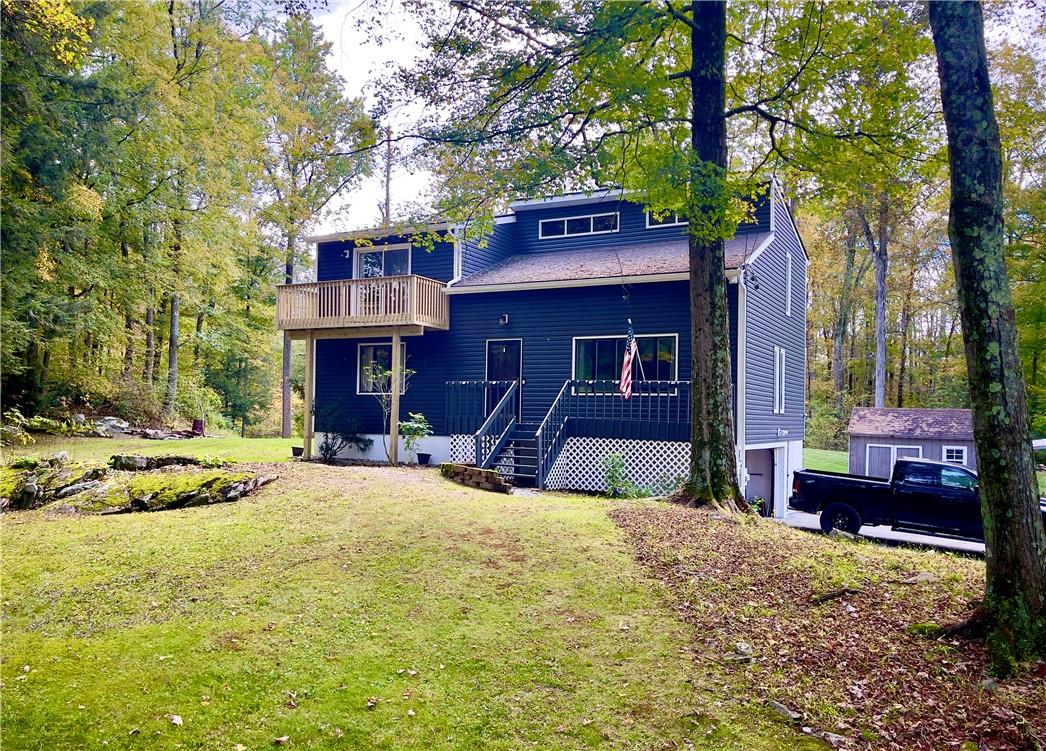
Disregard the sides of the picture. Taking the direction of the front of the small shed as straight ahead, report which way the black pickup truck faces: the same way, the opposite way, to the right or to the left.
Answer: to the left

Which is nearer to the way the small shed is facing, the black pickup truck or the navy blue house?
the black pickup truck

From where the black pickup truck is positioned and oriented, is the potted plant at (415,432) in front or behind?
behind

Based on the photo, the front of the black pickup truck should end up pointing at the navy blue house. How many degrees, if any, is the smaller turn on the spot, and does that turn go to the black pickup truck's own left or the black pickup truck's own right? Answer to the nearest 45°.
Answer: approximately 180°

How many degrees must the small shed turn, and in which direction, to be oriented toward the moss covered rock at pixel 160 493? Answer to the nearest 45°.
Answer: approximately 45° to its right

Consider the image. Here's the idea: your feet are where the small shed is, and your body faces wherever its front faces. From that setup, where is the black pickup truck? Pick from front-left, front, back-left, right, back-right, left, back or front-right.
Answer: front

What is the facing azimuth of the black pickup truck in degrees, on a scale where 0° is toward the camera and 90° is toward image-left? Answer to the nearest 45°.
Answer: approximately 270°

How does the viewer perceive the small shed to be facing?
facing the viewer

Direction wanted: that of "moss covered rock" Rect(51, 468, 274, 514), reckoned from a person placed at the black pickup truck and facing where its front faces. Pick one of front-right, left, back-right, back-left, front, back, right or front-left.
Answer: back-right

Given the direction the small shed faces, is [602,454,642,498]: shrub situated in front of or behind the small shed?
in front

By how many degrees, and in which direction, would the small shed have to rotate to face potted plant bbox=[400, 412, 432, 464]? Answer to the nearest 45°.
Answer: approximately 45° to its right

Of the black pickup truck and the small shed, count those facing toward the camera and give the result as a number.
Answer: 1

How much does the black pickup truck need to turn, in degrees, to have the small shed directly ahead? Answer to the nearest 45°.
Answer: approximately 90° to its left
